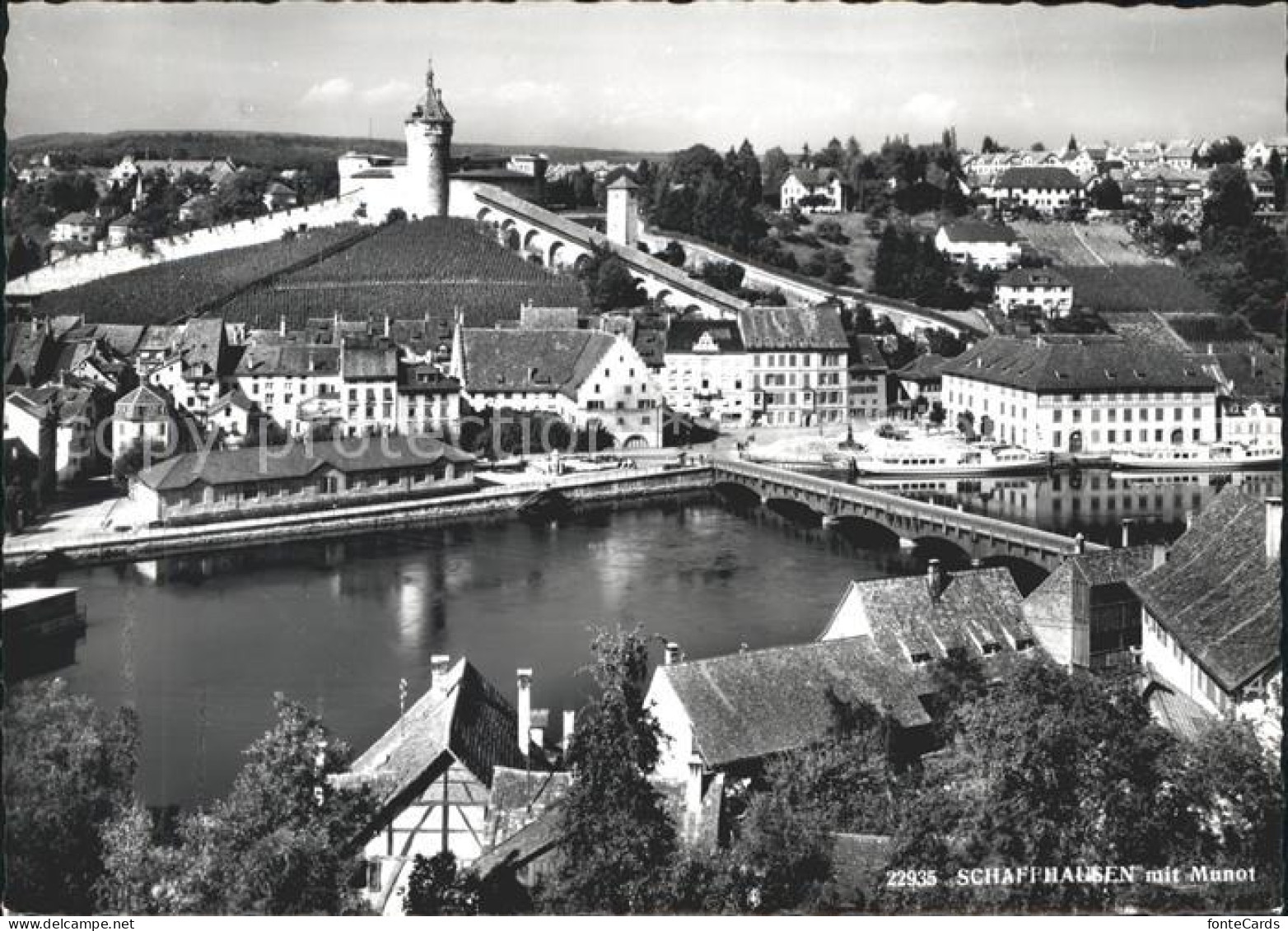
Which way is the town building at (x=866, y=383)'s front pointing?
toward the camera

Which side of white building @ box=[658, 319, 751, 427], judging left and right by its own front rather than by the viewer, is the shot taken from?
front

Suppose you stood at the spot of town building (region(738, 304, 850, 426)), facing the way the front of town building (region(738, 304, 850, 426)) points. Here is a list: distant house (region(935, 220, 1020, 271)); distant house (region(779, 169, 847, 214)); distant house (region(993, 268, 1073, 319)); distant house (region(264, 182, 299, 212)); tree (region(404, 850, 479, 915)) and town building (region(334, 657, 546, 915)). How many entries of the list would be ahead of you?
2

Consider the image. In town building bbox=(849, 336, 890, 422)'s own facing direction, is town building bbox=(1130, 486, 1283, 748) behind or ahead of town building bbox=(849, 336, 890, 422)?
ahead

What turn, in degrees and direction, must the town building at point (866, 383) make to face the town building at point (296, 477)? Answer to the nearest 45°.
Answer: approximately 45° to its right

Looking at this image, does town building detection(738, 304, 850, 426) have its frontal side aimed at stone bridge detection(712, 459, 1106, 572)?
yes

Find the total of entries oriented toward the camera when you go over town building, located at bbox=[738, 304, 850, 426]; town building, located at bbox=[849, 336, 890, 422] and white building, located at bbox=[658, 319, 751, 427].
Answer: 3

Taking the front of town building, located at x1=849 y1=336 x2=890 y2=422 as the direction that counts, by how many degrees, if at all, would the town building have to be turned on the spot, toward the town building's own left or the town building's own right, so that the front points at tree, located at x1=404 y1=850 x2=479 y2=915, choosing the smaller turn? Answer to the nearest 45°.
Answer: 0° — it already faces it

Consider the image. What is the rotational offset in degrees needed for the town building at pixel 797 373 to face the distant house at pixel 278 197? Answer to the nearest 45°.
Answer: approximately 135° to its right

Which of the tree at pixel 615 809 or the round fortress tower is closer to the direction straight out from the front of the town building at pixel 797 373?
the tree

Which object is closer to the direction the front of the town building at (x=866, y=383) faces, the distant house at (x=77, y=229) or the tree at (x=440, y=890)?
the tree

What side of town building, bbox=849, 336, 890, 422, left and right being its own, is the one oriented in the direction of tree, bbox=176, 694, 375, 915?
front

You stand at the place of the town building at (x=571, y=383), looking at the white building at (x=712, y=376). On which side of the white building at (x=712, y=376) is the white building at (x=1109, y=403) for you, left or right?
right

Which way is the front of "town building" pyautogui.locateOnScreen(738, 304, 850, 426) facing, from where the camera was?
facing the viewer

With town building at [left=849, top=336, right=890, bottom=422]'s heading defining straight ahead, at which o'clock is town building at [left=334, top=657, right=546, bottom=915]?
town building at [left=334, top=657, right=546, bottom=915] is roughly at 12 o'clock from town building at [left=849, top=336, right=890, bottom=422].

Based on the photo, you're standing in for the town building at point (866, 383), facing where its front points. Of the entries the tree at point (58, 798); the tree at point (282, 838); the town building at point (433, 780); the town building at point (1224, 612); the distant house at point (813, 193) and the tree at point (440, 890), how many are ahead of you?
5

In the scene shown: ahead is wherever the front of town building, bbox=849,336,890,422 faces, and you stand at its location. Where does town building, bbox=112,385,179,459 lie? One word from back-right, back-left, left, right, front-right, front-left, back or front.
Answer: front-right
